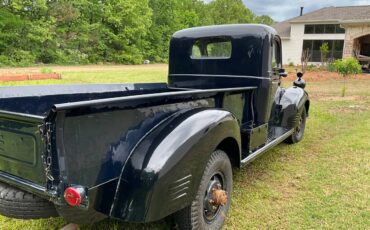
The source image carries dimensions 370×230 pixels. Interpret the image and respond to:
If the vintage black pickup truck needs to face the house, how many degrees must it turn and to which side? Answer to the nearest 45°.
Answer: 0° — it already faces it

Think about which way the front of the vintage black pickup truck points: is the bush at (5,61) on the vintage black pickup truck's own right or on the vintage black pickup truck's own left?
on the vintage black pickup truck's own left

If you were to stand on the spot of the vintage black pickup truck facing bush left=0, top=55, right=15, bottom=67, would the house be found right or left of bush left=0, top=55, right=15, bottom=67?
right

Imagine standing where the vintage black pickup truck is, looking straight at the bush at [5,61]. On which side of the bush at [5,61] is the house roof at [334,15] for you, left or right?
right

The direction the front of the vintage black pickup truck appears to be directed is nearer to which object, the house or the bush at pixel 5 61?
the house

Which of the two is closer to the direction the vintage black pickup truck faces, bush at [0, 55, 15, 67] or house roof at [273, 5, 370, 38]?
the house roof

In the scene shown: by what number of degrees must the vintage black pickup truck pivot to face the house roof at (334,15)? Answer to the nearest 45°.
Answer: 0° — it already faces it

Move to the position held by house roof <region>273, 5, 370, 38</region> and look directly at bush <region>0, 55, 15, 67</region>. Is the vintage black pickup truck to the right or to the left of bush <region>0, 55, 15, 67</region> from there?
left

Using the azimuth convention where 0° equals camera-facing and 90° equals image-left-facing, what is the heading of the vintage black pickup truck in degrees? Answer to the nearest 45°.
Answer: approximately 225°
